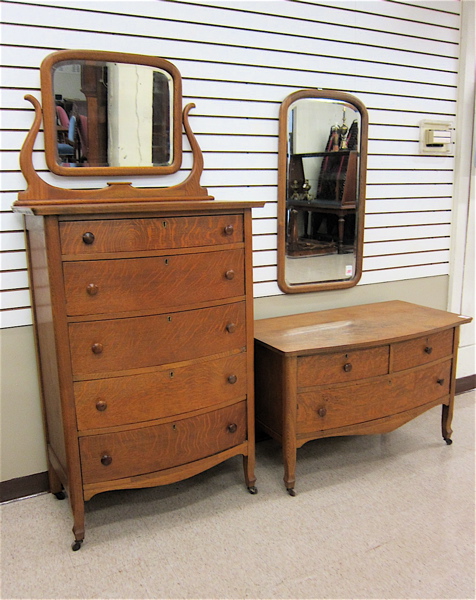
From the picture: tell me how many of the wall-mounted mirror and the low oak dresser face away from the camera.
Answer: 0

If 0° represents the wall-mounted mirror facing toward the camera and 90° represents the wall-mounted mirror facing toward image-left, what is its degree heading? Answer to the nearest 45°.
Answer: approximately 315°

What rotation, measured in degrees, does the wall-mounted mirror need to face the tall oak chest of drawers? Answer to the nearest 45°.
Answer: approximately 90° to its right

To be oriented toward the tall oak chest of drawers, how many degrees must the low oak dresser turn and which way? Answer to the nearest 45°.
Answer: approximately 90° to its right
